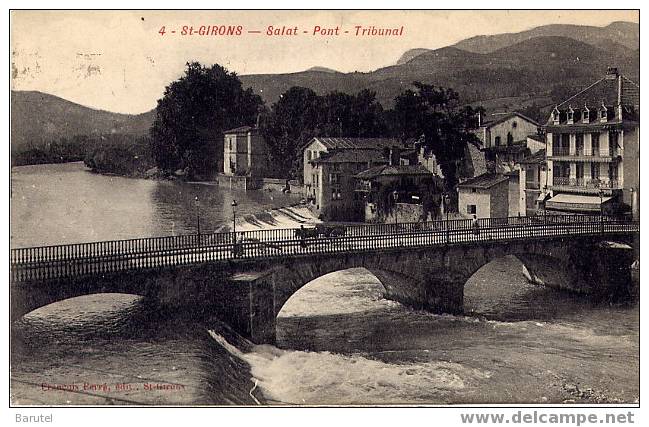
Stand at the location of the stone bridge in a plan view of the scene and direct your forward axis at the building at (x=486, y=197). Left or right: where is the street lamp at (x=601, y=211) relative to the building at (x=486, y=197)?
right

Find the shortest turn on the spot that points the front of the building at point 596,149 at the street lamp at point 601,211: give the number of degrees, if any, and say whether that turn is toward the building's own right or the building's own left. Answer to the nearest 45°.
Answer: approximately 45° to the building's own left

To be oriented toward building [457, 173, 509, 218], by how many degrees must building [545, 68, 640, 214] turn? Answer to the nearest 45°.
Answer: approximately 90° to its right

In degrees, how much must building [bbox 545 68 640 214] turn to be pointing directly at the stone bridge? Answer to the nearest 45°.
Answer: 0° — it already faces it

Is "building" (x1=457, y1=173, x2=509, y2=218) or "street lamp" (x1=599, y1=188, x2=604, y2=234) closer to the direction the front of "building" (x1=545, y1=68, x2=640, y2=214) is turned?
the street lamp

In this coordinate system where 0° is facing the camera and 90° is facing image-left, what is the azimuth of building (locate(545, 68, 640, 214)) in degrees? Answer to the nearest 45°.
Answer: approximately 45°

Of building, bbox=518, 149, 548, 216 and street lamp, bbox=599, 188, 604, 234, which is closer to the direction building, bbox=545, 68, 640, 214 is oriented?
the street lamp

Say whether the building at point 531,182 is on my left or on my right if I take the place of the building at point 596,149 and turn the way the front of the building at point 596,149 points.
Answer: on my right

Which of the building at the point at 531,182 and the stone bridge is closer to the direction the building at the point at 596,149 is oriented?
the stone bridge
